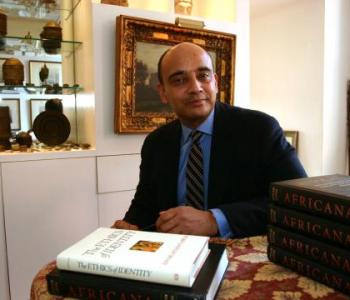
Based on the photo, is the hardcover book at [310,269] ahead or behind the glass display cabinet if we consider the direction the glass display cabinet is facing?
ahead

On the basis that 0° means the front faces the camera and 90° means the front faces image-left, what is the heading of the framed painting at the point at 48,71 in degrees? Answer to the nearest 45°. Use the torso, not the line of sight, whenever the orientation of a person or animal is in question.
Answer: approximately 0°

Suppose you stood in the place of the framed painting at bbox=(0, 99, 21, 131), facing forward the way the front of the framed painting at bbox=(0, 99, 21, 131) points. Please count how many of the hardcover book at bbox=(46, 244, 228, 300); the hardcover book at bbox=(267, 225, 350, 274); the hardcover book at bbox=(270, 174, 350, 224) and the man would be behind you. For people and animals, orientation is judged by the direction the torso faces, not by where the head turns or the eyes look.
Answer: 0

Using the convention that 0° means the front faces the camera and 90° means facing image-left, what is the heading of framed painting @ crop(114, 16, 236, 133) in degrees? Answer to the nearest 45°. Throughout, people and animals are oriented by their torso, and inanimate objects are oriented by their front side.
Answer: approximately 315°

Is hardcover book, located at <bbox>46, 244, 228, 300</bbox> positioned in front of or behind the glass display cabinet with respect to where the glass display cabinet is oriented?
in front

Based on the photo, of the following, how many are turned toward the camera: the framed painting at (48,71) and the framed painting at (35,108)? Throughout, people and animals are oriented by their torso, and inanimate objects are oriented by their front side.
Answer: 2

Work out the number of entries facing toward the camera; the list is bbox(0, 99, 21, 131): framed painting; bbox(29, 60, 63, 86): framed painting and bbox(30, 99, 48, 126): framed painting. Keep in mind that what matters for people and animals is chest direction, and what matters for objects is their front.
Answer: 3

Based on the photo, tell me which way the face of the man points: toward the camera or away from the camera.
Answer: toward the camera

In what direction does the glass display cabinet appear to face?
toward the camera

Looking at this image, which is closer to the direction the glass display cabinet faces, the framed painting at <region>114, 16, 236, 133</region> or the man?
the man

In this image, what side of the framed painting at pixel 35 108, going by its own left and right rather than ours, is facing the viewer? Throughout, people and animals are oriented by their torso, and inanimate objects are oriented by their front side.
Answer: front

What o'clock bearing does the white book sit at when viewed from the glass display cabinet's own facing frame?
The white book is roughly at 12 o'clock from the glass display cabinet.
